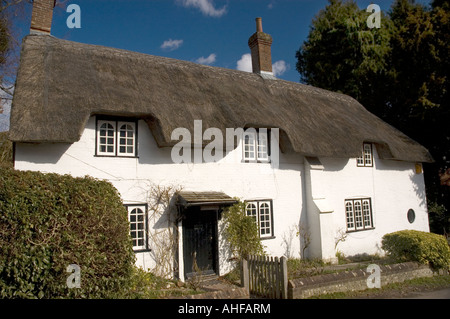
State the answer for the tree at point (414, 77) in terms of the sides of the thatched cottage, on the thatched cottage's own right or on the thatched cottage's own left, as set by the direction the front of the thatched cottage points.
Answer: on the thatched cottage's own left

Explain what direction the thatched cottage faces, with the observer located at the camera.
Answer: facing the viewer and to the right of the viewer
